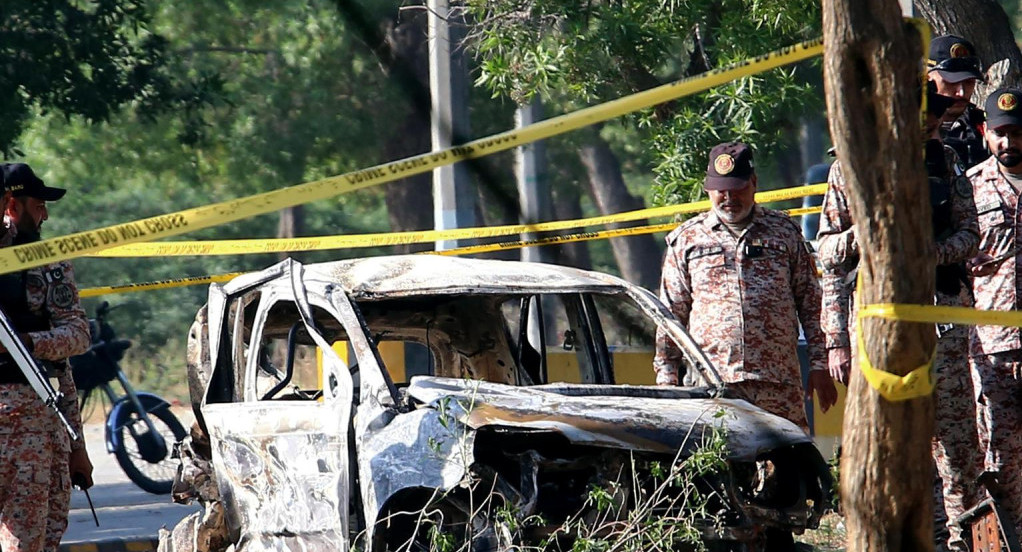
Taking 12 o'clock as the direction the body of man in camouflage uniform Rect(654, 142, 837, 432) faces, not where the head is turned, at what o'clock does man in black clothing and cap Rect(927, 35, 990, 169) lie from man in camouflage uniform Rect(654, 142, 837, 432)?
man in black clothing and cap Rect(927, 35, 990, 169) is roughly at 8 o'clock from man in camouflage uniform Rect(654, 142, 837, 432).

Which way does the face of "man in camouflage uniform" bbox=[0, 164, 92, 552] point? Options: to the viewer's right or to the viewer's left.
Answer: to the viewer's right

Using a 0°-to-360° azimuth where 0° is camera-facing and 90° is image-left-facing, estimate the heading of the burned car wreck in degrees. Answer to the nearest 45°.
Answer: approximately 315°

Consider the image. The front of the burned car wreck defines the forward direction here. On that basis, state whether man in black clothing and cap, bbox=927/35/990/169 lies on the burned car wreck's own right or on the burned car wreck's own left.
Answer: on the burned car wreck's own left

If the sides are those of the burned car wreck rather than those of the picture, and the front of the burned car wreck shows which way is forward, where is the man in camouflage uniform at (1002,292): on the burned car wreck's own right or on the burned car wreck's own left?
on the burned car wreck's own left
